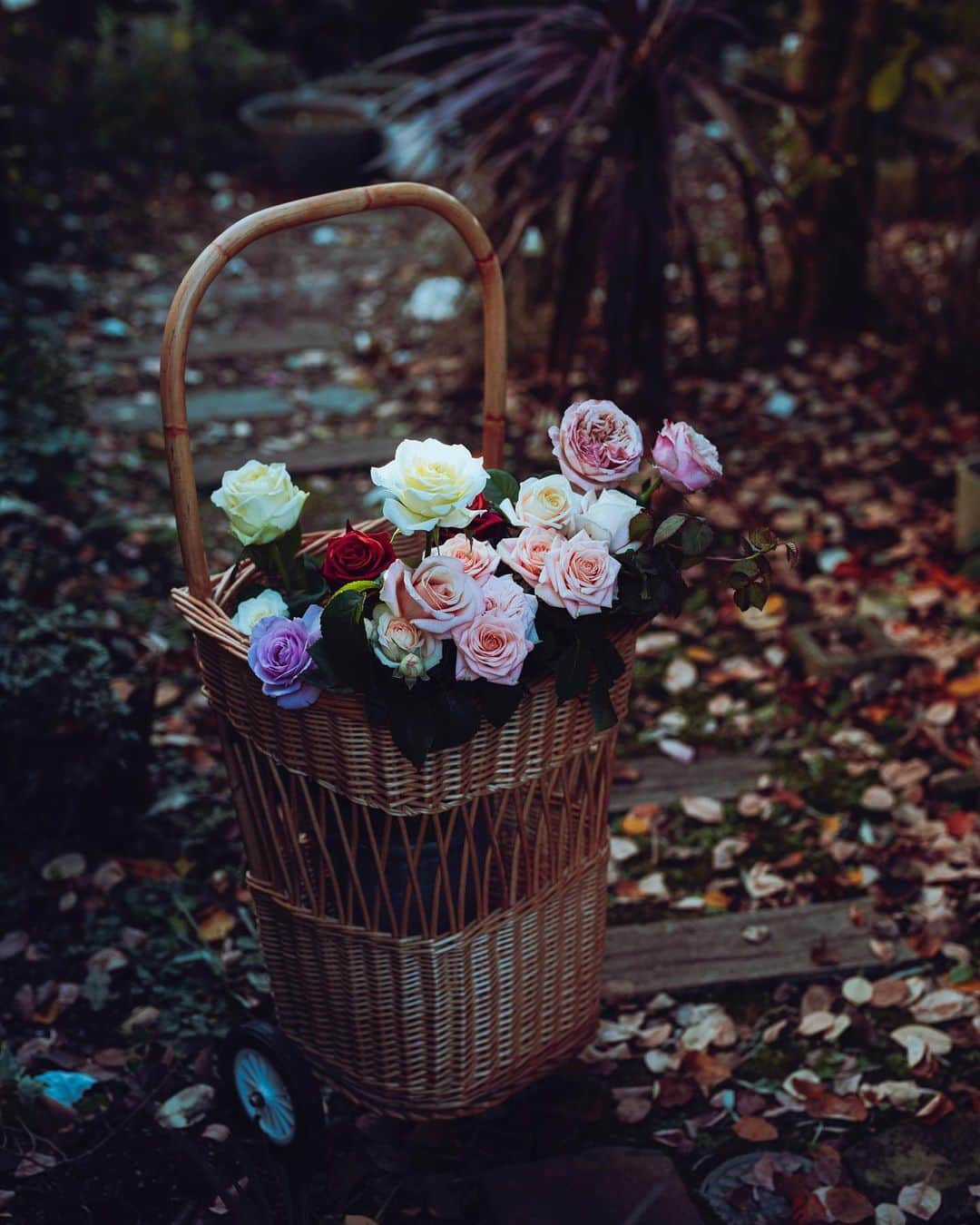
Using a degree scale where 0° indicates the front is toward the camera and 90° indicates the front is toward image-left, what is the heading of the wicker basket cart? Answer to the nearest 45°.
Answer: approximately 315°

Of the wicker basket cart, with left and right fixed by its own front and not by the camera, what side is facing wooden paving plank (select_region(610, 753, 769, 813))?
left

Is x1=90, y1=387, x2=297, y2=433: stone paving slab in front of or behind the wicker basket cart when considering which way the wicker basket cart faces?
behind

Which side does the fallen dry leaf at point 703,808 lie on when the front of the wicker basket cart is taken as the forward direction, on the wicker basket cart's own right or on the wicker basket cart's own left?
on the wicker basket cart's own left
